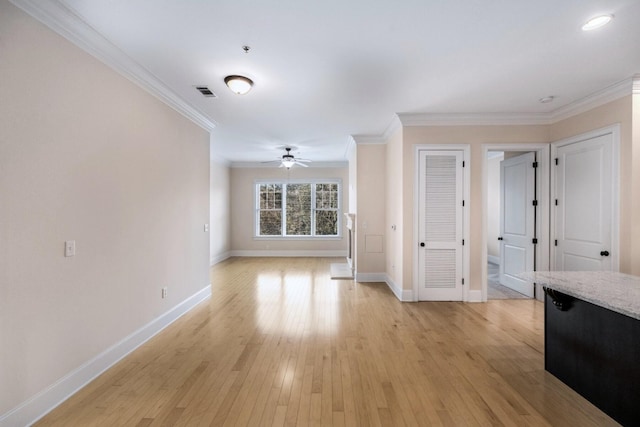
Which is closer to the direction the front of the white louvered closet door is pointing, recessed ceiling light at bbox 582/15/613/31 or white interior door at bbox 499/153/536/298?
the recessed ceiling light

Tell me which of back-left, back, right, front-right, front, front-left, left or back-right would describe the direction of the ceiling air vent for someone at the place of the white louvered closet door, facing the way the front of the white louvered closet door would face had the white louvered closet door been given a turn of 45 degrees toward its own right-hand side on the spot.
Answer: front

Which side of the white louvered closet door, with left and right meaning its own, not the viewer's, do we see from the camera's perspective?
front

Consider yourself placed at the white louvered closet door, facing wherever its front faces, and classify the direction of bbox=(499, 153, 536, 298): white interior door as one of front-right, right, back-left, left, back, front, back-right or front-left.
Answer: back-left

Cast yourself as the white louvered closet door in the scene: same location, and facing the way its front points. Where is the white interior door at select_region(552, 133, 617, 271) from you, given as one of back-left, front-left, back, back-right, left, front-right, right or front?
left

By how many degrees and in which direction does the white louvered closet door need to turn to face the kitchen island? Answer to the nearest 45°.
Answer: approximately 45° to its left

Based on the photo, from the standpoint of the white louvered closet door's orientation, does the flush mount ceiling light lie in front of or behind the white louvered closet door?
in front

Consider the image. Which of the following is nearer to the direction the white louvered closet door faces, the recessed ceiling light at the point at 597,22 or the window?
the recessed ceiling light

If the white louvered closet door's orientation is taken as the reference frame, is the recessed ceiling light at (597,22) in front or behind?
in front

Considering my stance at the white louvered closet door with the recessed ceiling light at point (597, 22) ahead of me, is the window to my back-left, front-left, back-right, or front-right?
back-right

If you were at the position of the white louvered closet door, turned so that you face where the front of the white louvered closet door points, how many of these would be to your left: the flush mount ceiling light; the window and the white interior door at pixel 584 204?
1

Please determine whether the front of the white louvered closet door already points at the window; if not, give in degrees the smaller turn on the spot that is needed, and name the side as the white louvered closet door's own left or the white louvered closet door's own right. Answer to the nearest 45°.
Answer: approximately 135° to the white louvered closet door's own right

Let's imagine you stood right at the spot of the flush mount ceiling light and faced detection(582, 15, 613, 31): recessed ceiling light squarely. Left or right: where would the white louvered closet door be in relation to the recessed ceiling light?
left
